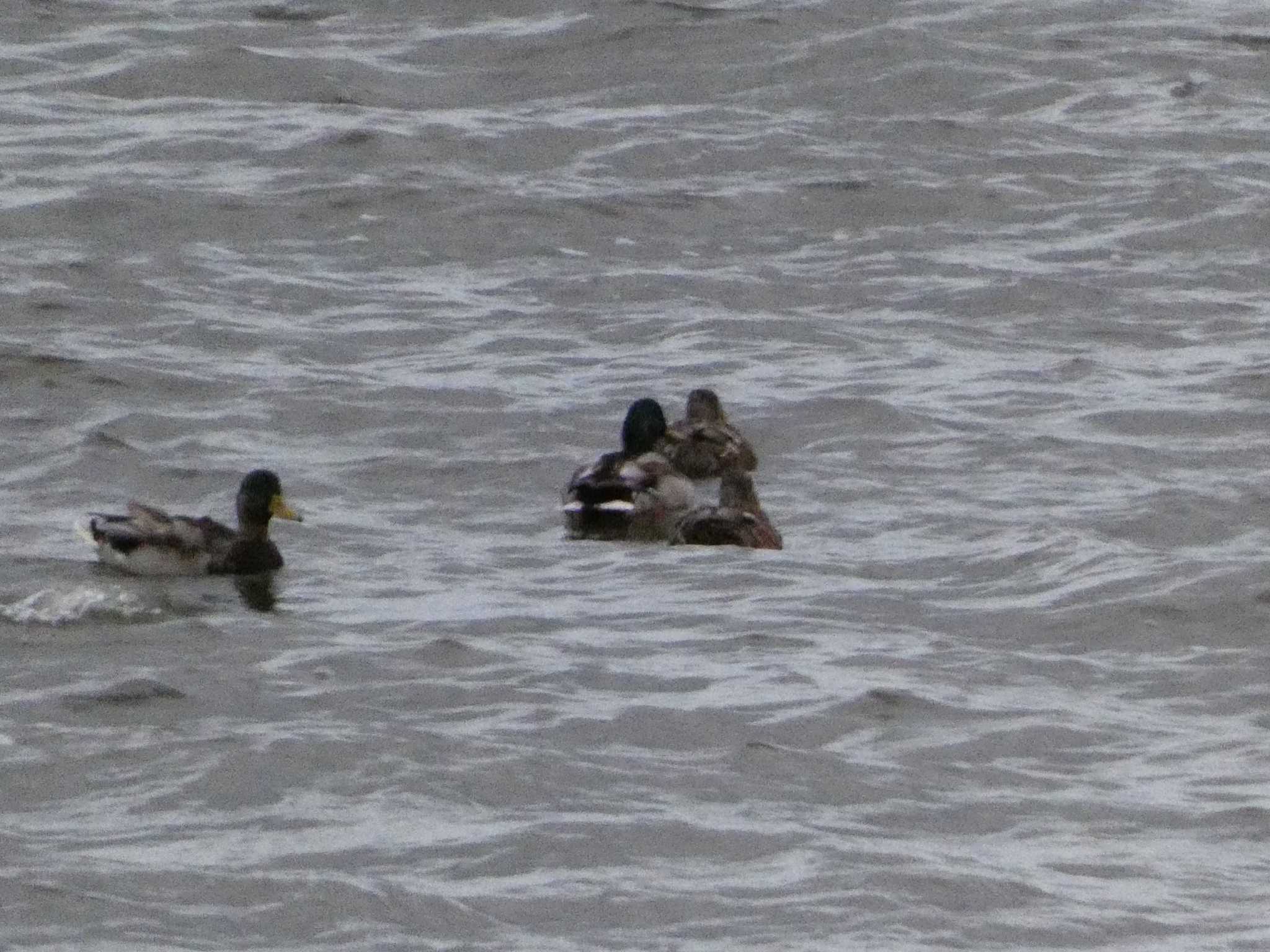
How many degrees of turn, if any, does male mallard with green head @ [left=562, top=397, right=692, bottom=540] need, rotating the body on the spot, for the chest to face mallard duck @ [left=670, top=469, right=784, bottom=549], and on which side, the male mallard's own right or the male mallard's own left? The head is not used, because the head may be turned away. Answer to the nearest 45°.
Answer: approximately 90° to the male mallard's own right

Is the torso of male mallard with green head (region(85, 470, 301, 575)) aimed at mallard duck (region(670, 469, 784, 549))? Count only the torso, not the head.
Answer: yes

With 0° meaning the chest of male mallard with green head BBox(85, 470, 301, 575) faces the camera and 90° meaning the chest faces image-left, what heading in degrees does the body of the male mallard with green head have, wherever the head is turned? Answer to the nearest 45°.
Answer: approximately 270°

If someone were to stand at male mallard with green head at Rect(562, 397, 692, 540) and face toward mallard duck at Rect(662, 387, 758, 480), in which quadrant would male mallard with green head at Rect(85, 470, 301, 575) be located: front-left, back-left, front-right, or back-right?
back-left

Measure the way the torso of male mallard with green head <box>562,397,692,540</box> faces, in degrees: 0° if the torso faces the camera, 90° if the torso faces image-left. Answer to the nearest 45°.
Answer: approximately 225°

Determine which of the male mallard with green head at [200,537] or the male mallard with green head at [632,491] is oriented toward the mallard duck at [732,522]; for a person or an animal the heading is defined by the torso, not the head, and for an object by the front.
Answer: the male mallard with green head at [200,537]
